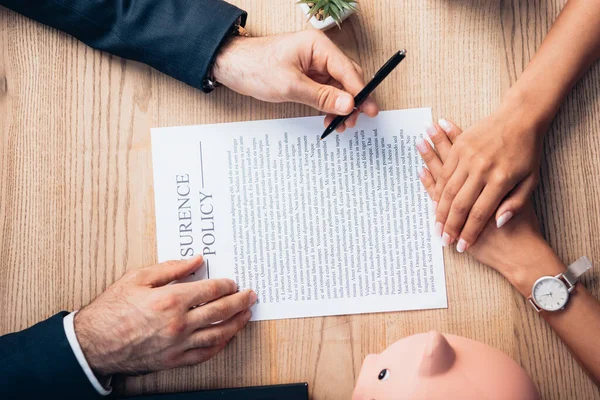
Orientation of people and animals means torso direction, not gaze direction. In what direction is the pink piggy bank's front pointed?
to the viewer's left
